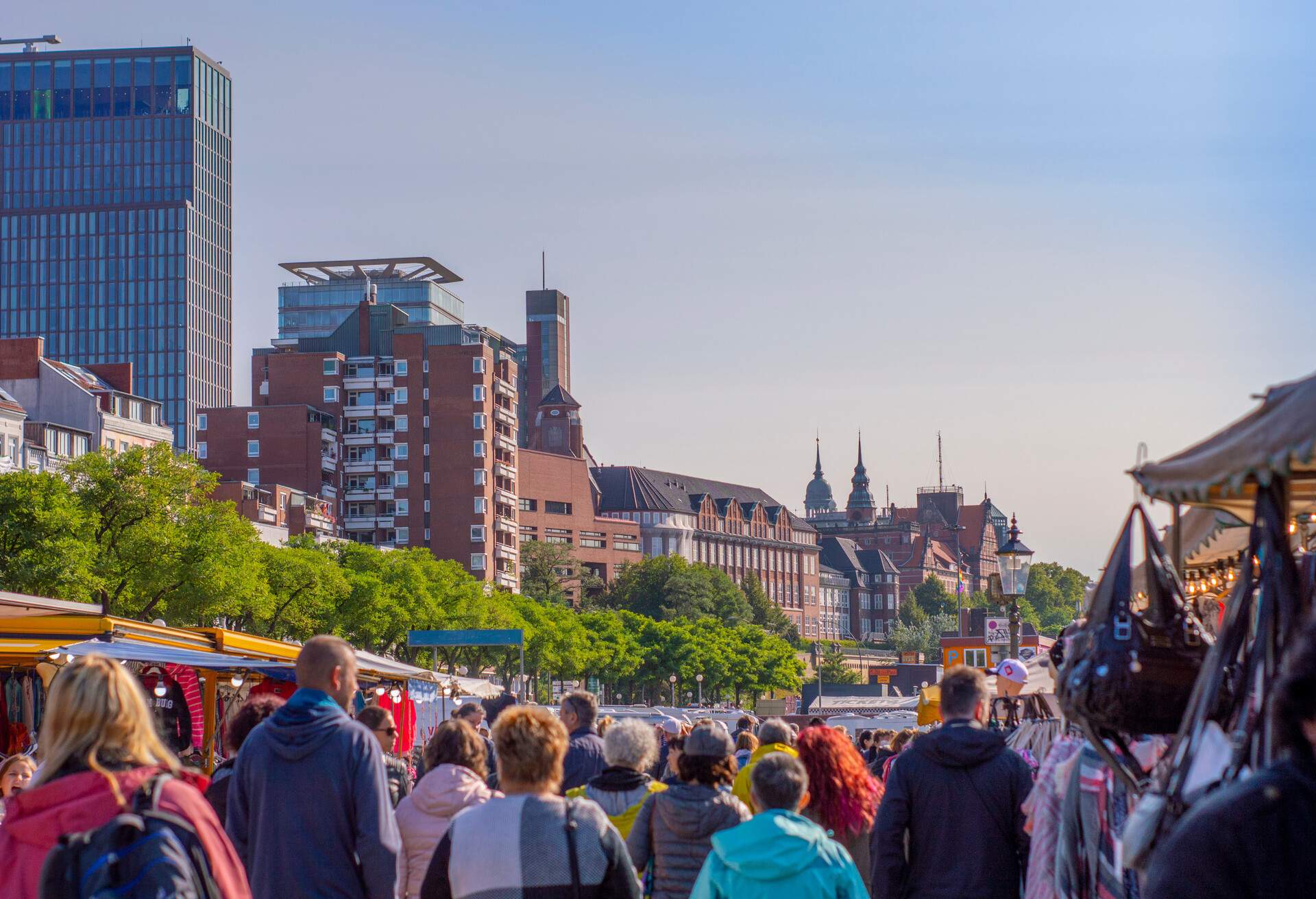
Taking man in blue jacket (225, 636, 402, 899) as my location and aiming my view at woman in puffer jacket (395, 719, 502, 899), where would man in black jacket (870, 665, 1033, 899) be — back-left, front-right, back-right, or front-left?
front-right

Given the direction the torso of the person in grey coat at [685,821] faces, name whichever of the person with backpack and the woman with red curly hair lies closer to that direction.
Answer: the woman with red curly hair

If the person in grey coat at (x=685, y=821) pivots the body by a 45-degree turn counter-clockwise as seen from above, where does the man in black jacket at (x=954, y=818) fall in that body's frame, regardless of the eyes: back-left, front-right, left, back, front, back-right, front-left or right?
back-right

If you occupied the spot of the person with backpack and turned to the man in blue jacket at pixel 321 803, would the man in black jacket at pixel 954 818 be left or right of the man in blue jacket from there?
right

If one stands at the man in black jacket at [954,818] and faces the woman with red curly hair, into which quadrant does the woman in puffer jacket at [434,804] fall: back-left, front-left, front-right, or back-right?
front-left

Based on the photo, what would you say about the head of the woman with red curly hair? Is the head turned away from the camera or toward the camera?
away from the camera

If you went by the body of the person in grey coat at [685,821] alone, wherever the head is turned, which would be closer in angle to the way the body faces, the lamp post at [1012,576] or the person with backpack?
the lamp post

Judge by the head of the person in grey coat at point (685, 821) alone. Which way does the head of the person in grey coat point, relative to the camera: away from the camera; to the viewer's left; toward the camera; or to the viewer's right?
away from the camera

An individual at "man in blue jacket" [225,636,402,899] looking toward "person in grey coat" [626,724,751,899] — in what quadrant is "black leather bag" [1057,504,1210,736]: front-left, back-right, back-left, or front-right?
front-right

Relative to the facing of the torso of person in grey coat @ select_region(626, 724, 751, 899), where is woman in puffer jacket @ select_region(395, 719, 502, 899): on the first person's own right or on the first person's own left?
on the first person's own left

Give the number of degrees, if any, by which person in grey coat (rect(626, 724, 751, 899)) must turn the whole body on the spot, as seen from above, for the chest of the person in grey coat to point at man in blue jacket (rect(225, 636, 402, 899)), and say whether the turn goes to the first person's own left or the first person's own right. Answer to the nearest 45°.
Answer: approximately 135° to the first person's own left

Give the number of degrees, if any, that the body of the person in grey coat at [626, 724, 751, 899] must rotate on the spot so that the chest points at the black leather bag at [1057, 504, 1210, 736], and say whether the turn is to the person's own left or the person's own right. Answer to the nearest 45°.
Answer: approximately 135° to the person's own right

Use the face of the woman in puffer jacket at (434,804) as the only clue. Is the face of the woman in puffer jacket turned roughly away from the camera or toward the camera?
away from the camera

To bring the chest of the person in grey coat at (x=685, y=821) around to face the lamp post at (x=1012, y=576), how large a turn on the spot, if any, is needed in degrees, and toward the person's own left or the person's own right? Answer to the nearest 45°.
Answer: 0° — they already face it

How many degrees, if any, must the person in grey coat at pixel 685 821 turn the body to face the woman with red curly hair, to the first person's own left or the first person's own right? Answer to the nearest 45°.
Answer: approximately 45° to the first person's own right

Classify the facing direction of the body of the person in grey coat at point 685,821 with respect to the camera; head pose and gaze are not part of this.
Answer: away from the camera
